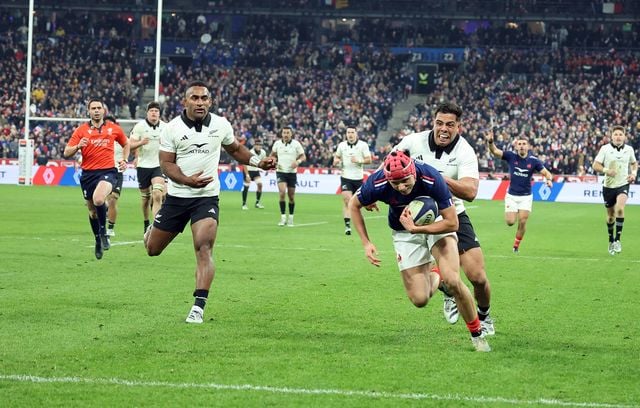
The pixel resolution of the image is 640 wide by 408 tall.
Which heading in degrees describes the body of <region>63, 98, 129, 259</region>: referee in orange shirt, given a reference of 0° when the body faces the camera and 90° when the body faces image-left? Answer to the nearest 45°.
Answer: approximately 0°
